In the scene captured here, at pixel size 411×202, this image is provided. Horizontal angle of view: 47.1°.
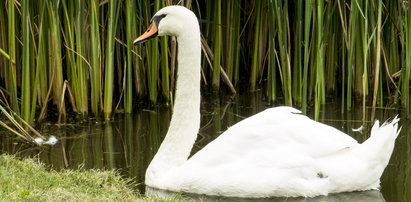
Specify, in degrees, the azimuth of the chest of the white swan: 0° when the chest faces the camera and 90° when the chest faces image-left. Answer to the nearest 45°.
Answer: approximately 90°

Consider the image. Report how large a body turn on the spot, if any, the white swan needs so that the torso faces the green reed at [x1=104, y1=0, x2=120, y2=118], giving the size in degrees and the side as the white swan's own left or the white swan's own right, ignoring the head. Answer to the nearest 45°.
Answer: approximately 45° to the white swan's own right

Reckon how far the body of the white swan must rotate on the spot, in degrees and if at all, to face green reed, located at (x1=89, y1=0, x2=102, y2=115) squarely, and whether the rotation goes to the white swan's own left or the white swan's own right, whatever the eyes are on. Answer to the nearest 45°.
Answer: approximately 45° to the white swan's own right

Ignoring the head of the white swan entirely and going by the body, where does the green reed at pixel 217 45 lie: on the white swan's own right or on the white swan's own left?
on the white swan's own right

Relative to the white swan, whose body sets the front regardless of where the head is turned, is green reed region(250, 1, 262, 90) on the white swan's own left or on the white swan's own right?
on the white swan's own right
